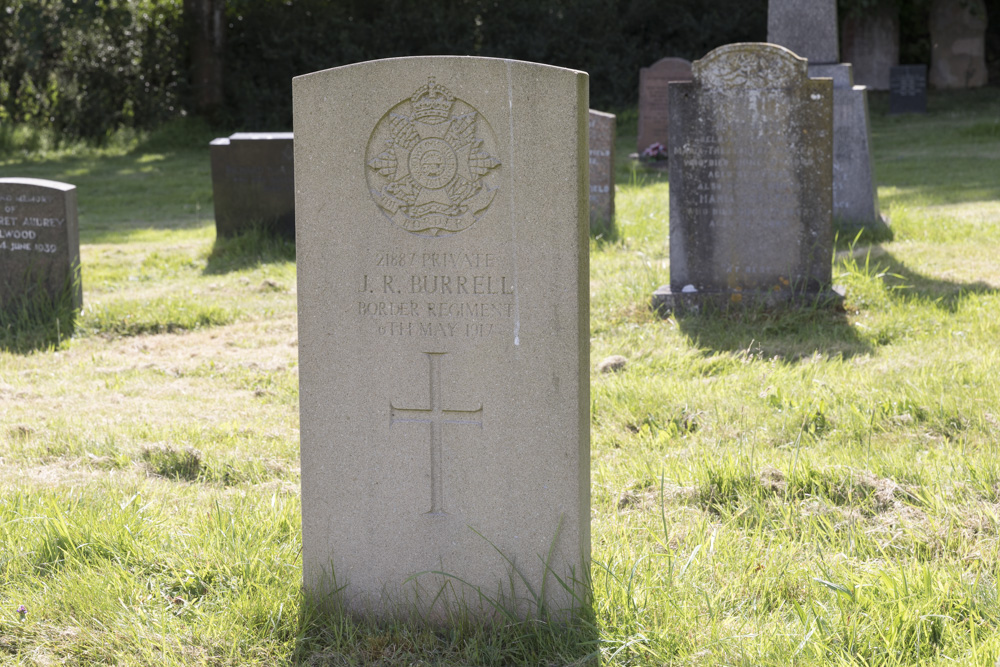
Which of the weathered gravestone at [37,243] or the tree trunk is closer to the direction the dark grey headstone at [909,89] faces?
the weathered gravestone

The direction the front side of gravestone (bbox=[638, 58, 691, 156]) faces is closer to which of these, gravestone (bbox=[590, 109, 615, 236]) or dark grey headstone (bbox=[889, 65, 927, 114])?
the gravestone

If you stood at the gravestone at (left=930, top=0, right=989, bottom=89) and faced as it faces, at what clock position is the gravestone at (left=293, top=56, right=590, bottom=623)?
the gravestone at (left=293, top=56, right=590, bottom=623) is roughly at 12 o'clock from the gravestone at (left=930, top=0, right=989, bottom=89).

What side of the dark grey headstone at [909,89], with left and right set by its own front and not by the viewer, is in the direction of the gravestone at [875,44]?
back

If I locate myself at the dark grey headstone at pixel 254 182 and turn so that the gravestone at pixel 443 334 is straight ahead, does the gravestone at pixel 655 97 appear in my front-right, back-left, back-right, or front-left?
back-left

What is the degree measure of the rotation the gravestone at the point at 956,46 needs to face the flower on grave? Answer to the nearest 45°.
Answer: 0° — it already faces it

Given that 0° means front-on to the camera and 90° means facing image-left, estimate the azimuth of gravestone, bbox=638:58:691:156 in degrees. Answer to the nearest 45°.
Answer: approximately 0°
